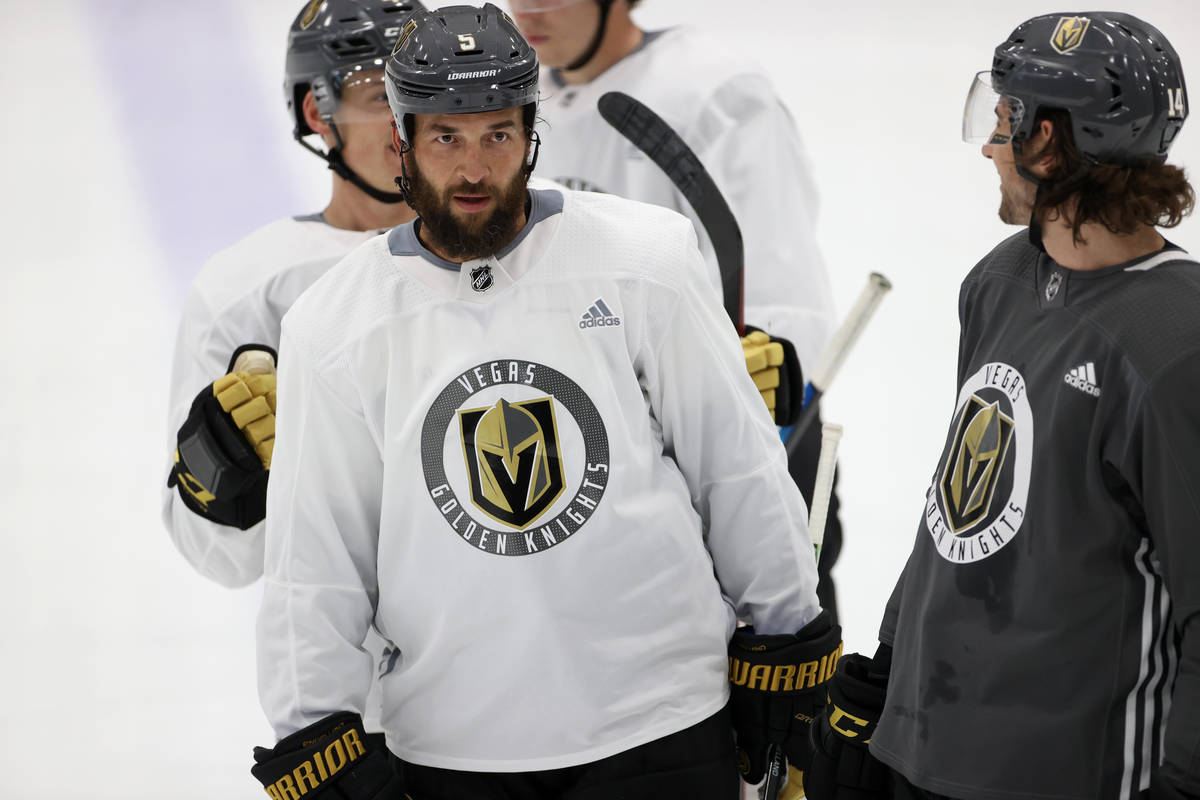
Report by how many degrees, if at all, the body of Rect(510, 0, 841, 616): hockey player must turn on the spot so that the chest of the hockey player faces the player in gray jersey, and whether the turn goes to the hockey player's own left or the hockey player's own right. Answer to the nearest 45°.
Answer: approximately 45° to the hockey player's own left

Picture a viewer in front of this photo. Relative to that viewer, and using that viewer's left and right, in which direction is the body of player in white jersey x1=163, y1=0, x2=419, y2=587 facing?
facing the viewer and to the right of the viewer

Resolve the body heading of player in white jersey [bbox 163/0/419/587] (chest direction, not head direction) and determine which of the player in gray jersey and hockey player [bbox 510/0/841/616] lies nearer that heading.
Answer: the player in gray jersey

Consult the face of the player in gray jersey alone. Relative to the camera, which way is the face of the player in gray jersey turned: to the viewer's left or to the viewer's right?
to the viewer's left

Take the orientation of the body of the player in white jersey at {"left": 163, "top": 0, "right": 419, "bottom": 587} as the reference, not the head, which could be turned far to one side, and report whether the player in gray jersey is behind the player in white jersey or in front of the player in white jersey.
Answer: in front

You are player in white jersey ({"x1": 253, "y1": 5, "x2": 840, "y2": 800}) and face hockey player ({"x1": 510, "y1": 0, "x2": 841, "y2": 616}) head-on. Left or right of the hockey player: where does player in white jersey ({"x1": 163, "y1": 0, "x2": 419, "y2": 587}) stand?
left

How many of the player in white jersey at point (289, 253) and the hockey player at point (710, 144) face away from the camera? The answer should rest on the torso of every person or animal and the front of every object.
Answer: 0

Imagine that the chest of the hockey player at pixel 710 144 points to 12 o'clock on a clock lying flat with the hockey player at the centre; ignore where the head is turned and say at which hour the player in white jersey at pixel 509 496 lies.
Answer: The player in white jersey is roughly at 11 o'clock from the hockey player.

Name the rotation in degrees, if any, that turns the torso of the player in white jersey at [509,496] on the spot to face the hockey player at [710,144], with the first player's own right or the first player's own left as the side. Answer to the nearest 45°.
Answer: approximately 180°

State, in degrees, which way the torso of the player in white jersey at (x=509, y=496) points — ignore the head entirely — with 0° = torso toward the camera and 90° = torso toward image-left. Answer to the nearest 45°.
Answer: approximately 0°

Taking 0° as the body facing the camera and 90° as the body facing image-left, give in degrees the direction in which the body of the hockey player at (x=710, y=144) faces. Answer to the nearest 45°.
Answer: approximately 45°
